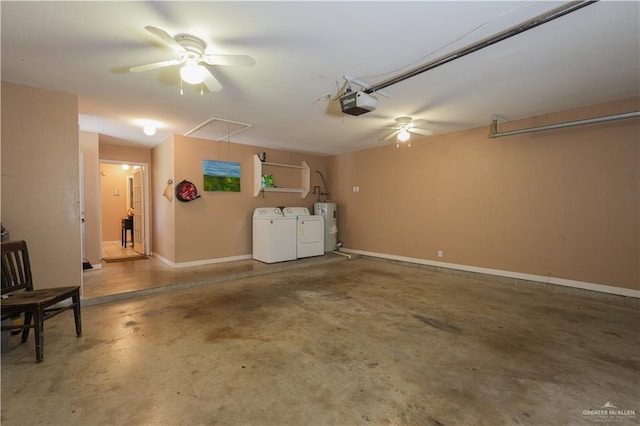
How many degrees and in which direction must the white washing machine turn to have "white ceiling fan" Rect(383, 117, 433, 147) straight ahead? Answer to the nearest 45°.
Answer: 0° — it already faces it

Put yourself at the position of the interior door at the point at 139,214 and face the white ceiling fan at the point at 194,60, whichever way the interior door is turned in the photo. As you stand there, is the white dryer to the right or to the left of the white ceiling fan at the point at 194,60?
left

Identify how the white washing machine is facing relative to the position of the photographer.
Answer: facing the viewer and to the right of the viewer

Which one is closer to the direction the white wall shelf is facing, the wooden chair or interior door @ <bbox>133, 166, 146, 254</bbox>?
the wooden chair

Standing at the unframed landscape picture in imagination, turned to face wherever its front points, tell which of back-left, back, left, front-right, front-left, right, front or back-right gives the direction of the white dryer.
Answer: front-left

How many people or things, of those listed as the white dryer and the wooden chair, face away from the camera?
0

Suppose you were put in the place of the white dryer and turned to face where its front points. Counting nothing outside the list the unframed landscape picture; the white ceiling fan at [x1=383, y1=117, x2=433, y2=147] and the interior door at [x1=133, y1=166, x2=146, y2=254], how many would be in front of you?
1

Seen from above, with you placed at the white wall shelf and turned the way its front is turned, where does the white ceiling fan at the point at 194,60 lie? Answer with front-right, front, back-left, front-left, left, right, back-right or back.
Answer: front-right

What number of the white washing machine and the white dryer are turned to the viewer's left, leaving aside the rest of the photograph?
0

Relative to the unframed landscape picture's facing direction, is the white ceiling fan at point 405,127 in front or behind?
in front

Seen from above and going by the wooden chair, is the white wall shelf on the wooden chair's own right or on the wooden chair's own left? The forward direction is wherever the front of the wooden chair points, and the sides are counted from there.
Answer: on the wooden chair's own left

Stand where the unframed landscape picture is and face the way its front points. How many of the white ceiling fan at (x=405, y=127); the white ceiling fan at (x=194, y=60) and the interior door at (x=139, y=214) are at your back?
1

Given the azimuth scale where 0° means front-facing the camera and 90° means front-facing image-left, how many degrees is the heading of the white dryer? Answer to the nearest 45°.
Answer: approximately 315°

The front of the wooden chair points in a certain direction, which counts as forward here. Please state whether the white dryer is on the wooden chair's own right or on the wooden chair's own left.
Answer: on the wooden chair's own left

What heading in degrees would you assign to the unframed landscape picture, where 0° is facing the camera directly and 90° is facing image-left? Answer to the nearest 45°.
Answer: approximately 315°

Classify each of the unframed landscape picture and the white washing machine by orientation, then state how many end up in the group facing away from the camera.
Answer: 0

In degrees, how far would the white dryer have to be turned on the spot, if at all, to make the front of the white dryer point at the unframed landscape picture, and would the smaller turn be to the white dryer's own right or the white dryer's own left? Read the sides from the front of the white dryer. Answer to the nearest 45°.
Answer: approximately 135° to the white dryer's own right
